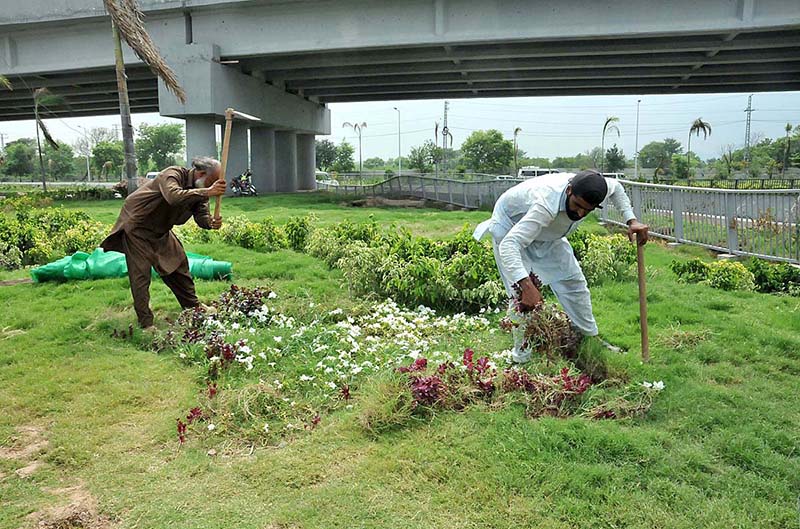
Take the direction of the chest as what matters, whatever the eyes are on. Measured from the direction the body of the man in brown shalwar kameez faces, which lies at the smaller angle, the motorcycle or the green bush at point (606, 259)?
the green bush

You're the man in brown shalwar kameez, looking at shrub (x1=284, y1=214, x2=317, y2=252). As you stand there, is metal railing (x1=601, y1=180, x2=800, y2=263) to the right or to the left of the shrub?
right

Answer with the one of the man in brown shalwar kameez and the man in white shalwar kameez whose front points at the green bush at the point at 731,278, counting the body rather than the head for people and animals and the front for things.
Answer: the man in brown shalwar kameez

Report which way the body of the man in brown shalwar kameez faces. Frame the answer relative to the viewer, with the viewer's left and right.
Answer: facing to the right of the viewer

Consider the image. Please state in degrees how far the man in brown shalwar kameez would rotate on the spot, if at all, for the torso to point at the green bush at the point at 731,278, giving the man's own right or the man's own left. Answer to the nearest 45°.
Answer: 0° — they already face it

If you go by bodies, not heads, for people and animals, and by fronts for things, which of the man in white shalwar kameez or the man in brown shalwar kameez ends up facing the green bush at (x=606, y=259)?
the man in brown shalwar kameez

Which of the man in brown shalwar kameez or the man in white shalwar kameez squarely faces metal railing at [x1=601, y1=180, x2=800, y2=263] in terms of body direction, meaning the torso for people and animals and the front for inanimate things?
the man in brown shalwar kameez

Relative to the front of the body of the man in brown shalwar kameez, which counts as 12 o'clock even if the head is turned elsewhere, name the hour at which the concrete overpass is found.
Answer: The concrete overpass is roughly at 10 o'clock from the man in brown shalwar kameez.
